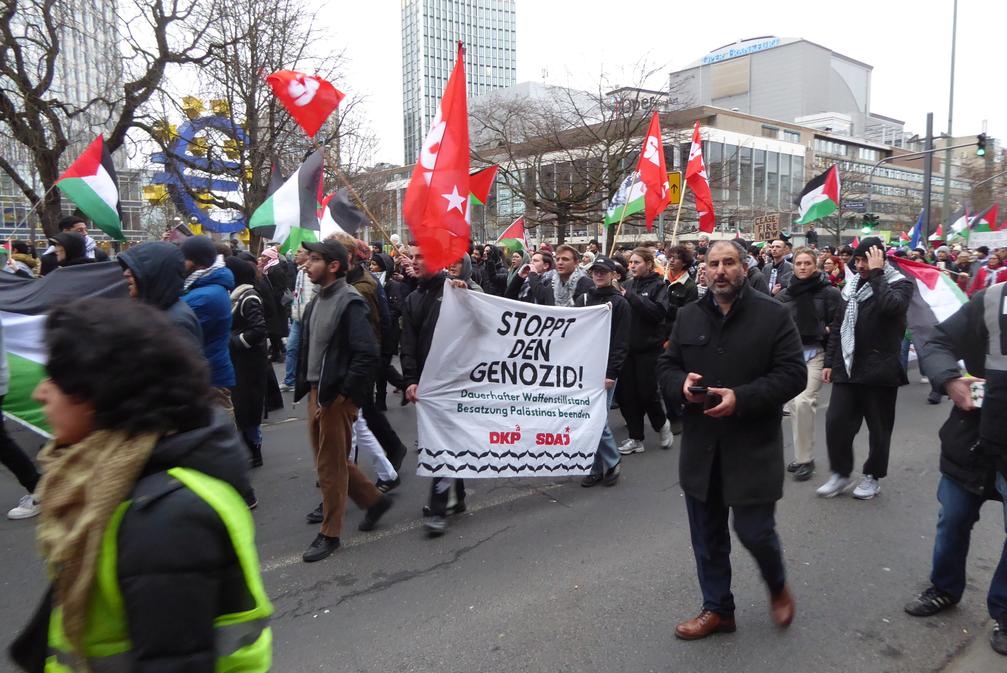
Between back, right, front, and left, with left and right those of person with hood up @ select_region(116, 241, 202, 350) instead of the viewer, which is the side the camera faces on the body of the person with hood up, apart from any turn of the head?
left

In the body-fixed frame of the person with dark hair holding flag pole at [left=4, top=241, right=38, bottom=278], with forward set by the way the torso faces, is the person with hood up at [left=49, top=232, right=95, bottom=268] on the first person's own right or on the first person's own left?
on the first person's own left

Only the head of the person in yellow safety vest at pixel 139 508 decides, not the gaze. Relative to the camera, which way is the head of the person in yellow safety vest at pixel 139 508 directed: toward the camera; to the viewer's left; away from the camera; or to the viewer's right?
to the viewer's left

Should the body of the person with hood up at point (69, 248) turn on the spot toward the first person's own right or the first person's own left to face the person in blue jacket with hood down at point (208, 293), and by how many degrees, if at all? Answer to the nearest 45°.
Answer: approximately 90° to the first person's own left

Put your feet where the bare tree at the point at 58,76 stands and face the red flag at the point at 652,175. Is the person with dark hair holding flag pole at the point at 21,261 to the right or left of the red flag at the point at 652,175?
right

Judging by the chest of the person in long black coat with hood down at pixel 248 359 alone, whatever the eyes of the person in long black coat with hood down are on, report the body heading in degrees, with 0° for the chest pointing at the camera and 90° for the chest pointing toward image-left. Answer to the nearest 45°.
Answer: approximately 90°

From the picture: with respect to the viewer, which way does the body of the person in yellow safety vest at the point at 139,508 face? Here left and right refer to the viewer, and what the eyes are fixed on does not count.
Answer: facing to the left of the viewer

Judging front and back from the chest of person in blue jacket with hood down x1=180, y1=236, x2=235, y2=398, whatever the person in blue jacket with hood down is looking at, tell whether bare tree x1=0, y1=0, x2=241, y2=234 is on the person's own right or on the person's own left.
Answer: on the person's own right
